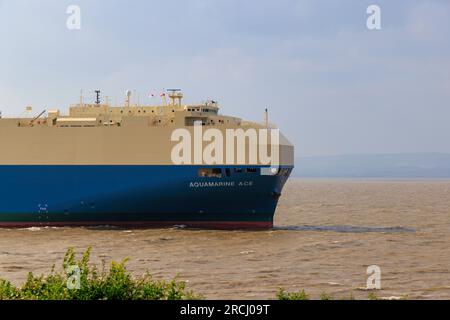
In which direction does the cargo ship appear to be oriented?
to the viewer's right
